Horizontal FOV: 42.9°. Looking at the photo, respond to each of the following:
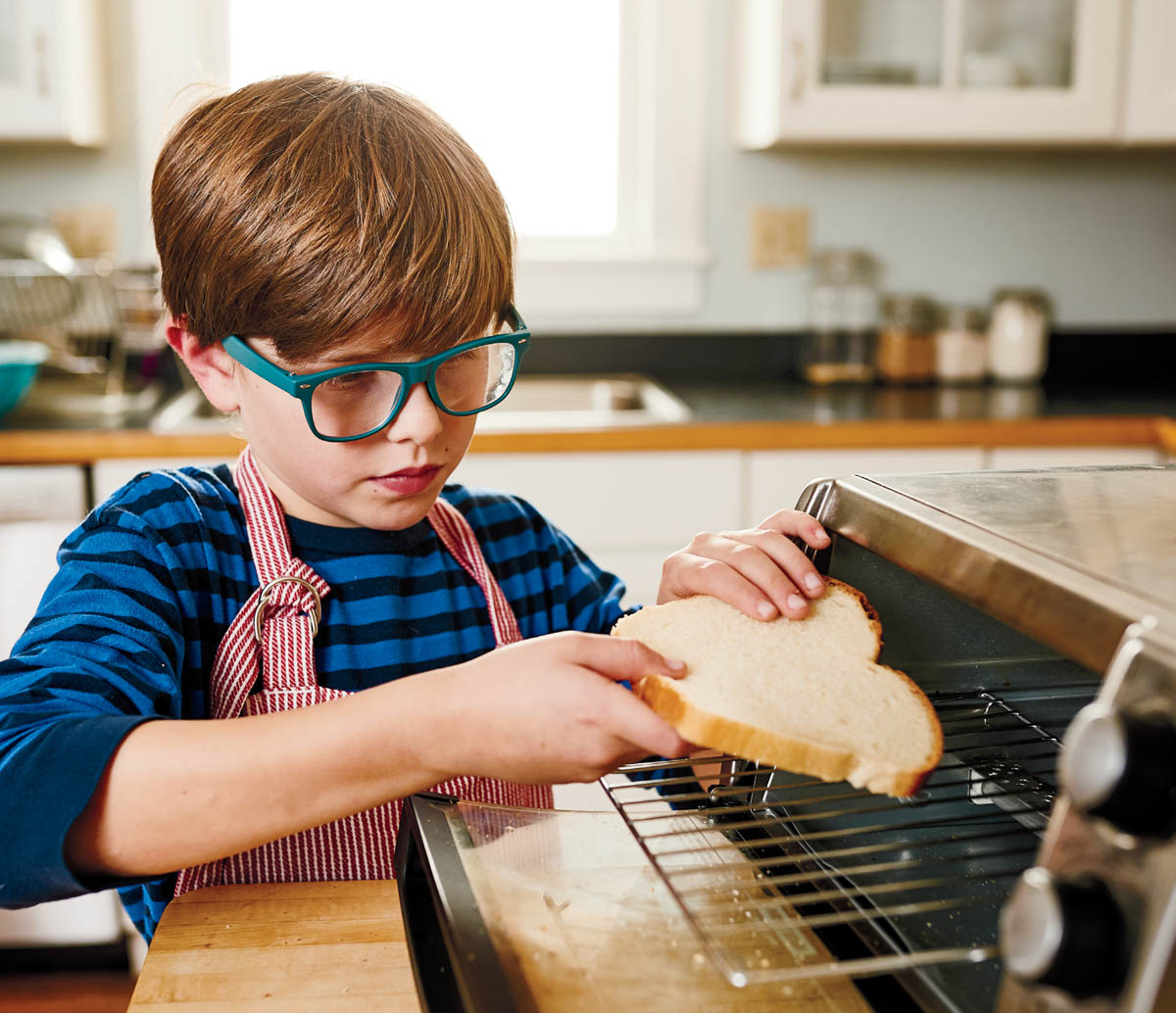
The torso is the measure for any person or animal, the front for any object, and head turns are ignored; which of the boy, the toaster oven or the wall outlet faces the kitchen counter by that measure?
the wall outlet

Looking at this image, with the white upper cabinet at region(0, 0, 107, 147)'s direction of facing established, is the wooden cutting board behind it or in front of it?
in front

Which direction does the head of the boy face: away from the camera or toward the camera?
toward the camera

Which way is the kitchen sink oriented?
toward the camera

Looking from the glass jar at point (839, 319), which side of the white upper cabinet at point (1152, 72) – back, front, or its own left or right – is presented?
right

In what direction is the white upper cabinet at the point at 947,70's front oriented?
toward the camera

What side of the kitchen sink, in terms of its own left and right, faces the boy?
front

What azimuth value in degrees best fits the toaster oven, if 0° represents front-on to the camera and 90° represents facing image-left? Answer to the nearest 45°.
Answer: approximately 45°

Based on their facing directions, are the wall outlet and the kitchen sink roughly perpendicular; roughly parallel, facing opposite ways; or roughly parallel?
roughly parallel

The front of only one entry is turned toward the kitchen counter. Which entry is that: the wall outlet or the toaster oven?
the wall outlet

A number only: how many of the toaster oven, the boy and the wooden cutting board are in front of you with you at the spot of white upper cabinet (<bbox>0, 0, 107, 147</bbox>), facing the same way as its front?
3

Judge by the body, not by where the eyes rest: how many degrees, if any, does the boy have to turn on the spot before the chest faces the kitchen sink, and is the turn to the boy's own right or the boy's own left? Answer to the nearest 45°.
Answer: approximately 135° to the boy's own left

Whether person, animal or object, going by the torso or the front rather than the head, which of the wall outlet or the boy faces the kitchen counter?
the wall outlet

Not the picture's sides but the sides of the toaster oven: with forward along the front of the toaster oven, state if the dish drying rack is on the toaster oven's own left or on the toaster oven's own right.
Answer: on the toaster oven's own right
